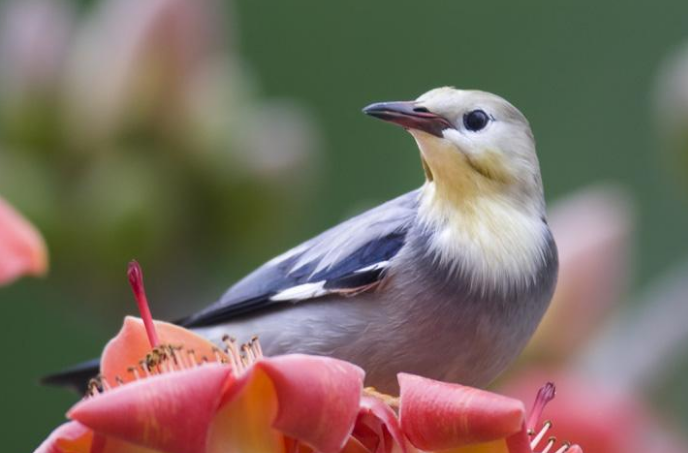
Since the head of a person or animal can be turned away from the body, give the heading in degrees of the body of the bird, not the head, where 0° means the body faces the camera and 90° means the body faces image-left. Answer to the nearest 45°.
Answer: approximately 315°
